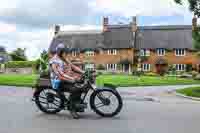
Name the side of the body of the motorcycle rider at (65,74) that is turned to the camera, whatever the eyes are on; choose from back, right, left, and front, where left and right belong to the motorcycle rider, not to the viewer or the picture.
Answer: right

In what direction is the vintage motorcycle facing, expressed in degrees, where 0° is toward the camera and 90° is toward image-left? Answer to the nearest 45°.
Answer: approximately 270°

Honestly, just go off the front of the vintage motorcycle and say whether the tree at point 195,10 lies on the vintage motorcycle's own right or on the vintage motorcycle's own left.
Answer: on the vintage motorcycle's own left
